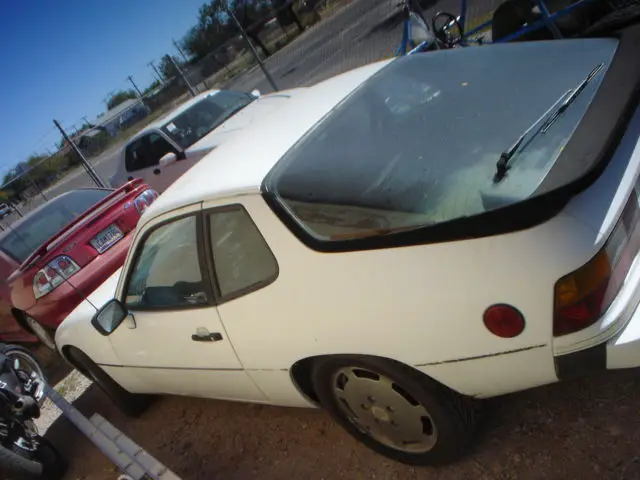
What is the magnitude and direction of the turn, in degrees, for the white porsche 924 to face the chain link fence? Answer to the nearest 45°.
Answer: approximately 45° to its right

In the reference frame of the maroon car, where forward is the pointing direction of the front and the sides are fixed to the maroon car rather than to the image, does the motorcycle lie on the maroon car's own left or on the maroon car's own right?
on the maroon car's own left

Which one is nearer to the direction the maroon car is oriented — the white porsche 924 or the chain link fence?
the chain link fence

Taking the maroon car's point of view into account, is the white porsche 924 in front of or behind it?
behind

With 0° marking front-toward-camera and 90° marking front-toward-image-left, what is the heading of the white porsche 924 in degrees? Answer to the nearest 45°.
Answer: approximately 135°

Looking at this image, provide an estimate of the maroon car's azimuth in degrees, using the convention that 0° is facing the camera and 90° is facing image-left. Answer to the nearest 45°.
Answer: approximately 135°
